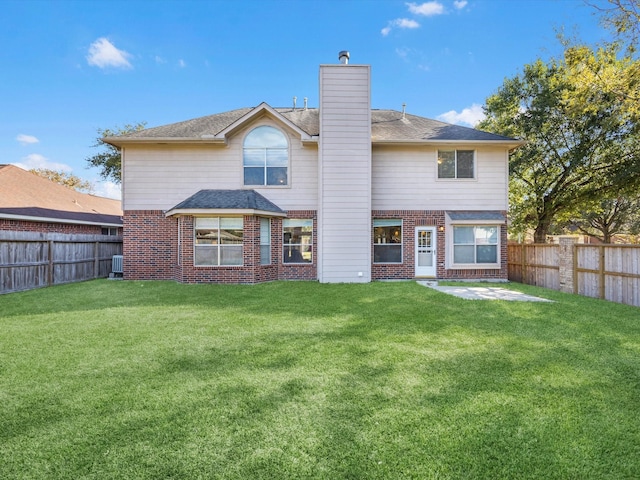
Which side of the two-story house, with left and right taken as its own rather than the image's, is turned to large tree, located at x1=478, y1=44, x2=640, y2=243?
right

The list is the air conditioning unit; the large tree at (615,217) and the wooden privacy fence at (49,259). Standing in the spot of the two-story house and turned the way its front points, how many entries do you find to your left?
2

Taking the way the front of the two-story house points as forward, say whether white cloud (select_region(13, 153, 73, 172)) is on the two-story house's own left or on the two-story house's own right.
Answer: on the two-story house's own left

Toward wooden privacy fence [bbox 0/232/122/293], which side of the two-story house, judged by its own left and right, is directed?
left

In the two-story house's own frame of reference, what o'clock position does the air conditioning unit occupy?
The air conditioning unit is roughly at 9 o'clock from the two-story house.

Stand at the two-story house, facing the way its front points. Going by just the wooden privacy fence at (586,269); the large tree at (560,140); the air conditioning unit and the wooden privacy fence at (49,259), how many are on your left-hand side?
2

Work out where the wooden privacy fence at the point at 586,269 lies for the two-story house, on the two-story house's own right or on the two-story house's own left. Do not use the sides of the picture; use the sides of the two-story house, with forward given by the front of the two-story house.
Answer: on the two-story house's own right

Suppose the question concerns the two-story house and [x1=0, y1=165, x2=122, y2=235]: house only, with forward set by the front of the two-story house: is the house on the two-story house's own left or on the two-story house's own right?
on the two-story house's own left

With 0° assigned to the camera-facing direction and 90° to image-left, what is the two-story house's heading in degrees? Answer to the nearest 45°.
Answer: approximately 180°

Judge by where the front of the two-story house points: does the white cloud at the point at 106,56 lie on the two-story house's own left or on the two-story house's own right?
on the two-story house's own left
